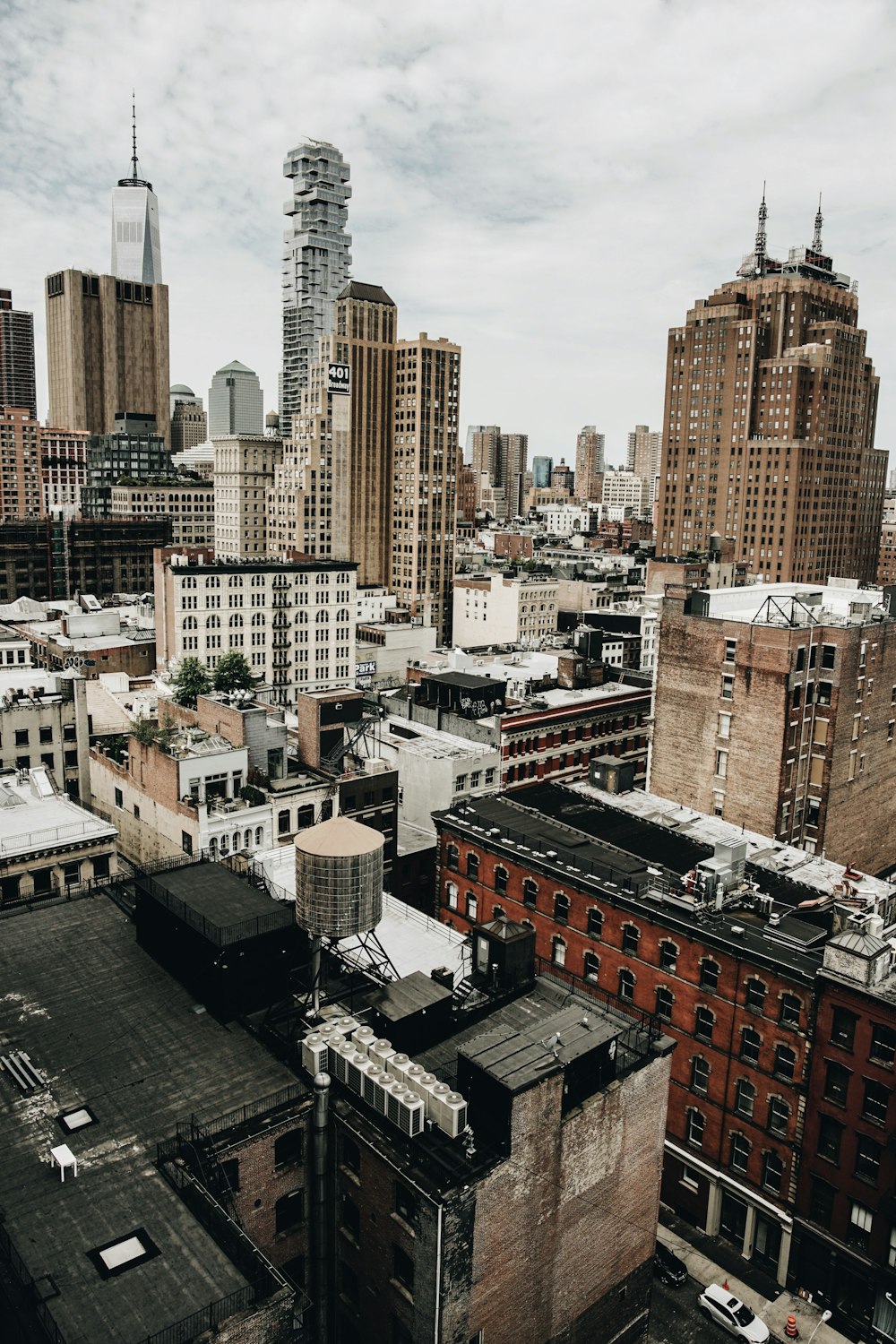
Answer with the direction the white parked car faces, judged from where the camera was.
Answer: facing the viewer and to the right of the viewer

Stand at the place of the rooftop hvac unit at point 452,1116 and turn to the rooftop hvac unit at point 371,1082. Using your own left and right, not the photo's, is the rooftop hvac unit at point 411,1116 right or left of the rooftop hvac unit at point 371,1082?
left

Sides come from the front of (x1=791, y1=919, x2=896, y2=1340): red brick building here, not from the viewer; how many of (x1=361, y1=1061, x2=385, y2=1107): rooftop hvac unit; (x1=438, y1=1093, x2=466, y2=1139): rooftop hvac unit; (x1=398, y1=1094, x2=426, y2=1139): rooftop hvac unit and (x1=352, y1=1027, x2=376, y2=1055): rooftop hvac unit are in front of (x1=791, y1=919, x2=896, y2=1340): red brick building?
4

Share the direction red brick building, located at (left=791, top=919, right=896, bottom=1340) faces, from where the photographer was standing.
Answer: facing the viewer and to the left of the viewer

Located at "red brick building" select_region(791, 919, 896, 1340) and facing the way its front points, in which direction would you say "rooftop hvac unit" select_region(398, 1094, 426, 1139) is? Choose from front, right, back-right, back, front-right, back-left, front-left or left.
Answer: front

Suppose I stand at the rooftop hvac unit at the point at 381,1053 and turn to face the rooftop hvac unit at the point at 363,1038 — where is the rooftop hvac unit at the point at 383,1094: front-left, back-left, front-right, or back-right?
back-left

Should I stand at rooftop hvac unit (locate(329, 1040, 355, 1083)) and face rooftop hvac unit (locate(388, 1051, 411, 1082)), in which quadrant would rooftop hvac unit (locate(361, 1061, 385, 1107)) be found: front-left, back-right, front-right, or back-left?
front-right

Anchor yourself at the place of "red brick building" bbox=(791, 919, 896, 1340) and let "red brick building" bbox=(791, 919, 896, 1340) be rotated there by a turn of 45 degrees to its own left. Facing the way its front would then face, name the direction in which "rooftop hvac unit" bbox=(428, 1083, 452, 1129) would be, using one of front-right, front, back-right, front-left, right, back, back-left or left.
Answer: front-right

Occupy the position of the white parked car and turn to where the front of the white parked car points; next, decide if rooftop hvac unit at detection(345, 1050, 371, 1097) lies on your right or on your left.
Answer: on your right

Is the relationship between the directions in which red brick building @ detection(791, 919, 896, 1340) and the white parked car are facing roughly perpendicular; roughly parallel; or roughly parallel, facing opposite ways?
roughly perpendicular

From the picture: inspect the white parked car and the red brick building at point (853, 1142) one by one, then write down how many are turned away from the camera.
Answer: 0

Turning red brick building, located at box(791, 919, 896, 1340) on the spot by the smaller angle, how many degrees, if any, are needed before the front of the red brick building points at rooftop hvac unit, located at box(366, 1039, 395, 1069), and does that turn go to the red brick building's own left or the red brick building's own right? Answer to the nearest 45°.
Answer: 0° — it already faces it
